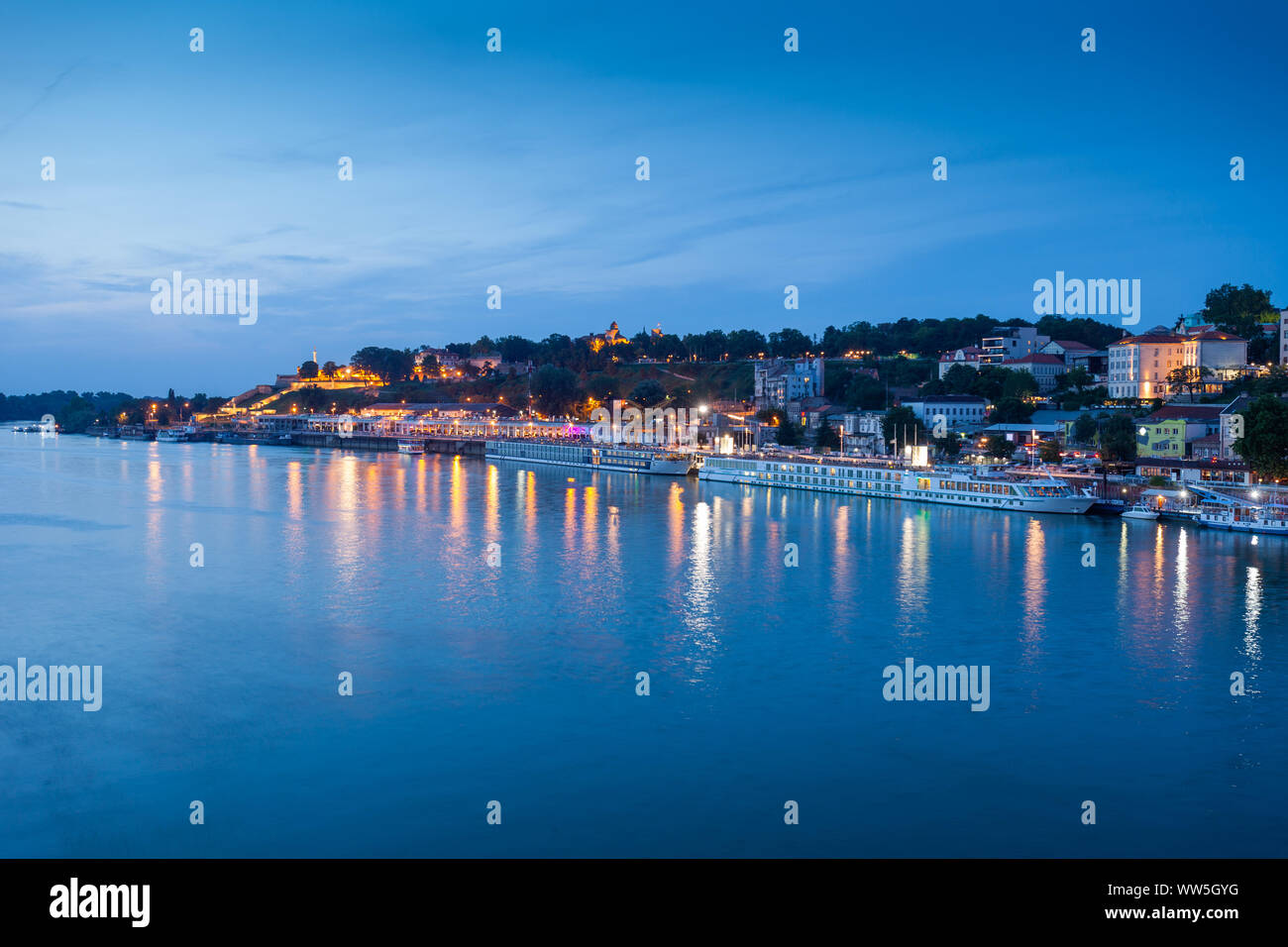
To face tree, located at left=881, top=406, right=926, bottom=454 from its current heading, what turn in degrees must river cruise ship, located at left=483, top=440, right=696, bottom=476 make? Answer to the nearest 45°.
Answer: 0° — it already faces it

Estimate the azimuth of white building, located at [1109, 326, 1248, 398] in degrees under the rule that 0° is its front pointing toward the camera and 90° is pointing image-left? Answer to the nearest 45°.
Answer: approximately 45°

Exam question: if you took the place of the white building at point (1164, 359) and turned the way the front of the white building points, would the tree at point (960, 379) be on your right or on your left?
on your right

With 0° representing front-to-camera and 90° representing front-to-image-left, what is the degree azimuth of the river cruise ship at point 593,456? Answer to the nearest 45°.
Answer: approximately 315°

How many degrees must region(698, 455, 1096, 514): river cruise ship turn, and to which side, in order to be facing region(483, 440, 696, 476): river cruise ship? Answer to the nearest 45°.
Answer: approximately 180°

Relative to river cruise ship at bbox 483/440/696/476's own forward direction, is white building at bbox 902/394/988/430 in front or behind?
in front

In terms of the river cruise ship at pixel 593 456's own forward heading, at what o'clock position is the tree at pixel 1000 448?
The tree is roughly at 12 o'clock from the river cruise ship.

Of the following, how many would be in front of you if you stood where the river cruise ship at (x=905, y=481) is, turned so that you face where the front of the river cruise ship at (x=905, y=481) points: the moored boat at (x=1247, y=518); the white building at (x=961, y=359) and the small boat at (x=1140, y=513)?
2

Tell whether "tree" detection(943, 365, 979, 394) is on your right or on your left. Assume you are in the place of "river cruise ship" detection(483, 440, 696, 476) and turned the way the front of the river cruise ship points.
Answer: on your left

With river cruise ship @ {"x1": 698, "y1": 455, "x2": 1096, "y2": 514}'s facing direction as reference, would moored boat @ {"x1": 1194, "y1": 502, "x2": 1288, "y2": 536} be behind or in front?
in front

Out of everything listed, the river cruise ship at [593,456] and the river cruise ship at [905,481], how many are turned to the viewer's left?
0

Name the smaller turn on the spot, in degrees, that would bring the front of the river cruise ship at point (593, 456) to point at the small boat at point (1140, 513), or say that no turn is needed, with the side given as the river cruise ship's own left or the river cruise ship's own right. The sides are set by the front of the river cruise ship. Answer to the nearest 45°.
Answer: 0° — it already faces it
